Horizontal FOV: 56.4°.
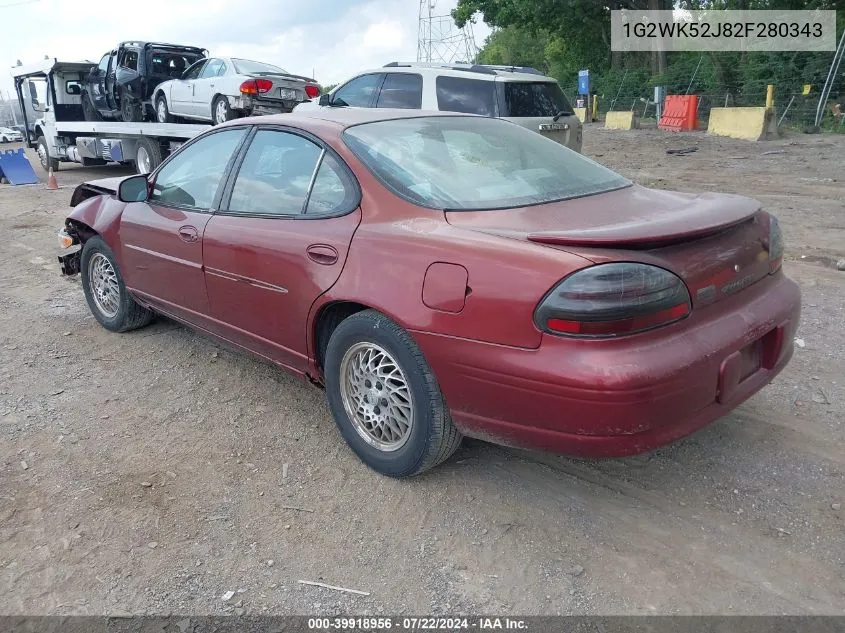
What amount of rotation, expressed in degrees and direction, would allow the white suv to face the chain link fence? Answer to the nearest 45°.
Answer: approximately 90° to its right

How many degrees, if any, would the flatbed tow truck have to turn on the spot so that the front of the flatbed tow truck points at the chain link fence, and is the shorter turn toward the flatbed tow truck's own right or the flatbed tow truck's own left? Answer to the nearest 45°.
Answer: approximately 135° to the flatbed tow truck's own right

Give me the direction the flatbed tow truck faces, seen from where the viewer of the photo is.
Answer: facing away from the viewer and to the left of the viewer

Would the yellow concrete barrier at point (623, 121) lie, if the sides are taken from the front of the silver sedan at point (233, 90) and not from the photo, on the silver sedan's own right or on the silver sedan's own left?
on the silver sedan's own right

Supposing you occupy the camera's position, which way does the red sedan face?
facing away from the viewer and to the left of the viewer

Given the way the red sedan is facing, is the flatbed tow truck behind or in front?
in front

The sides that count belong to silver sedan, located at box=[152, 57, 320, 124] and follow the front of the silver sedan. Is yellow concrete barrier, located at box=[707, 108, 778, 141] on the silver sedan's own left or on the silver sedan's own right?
on the silver sedan's own right

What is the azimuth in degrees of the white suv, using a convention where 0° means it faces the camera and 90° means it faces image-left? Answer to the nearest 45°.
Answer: approximately 135°

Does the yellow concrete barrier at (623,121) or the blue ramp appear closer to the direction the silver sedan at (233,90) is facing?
the blue ramp
